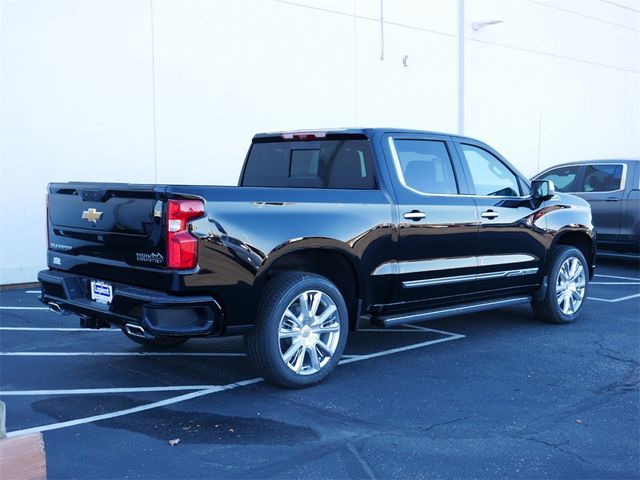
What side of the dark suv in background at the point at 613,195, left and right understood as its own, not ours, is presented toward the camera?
left

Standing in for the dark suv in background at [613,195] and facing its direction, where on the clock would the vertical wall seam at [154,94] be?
The vertical wall seam is roughly at 11 o'clock from the dark suv in background.

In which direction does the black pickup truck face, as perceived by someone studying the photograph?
facing away from the viewer and to the right of the viewer

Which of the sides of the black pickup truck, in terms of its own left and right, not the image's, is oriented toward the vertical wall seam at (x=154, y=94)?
left

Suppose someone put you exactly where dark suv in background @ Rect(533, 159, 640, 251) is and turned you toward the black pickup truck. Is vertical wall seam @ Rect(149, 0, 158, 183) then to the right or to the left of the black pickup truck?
right

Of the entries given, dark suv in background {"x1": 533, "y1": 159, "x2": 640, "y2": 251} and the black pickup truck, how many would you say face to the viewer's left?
1

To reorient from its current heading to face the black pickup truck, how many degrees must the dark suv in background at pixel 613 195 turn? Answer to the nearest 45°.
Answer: approximately 90° to its left

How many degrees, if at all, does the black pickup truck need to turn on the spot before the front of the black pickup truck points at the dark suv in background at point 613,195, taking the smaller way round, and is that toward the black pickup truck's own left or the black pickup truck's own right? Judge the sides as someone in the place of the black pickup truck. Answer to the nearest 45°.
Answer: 0° — it already faces it

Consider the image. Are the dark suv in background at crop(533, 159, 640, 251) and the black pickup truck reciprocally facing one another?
no
